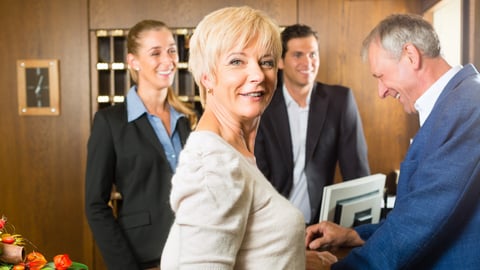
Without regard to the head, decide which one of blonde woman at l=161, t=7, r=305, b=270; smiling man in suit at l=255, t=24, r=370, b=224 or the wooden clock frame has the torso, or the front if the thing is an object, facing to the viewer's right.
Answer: the blonde woman

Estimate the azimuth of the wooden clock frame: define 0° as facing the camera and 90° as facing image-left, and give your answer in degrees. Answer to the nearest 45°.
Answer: approximately 0°

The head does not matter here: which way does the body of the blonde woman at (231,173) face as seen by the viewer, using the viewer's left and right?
facing to the right of the viewer

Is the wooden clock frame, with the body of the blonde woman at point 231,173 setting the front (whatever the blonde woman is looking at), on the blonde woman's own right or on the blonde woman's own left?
on the blonde woman's own left

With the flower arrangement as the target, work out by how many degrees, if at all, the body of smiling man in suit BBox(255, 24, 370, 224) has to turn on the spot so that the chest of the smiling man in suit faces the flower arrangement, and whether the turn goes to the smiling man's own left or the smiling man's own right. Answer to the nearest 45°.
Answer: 0° — they already face it

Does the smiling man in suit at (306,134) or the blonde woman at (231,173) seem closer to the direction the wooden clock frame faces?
the blonde woman

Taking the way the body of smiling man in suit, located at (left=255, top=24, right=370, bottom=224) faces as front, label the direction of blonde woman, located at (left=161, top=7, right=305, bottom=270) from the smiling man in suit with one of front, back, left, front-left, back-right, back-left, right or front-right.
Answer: front

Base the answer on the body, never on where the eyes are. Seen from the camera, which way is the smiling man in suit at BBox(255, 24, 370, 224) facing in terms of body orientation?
toward the camera
